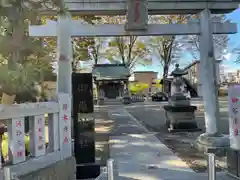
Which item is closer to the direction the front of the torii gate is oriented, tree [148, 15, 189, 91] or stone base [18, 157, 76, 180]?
the stone base

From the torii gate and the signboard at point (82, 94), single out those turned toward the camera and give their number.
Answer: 2

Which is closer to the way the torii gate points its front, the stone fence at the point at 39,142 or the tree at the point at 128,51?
the stone fence

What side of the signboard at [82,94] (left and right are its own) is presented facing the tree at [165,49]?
back

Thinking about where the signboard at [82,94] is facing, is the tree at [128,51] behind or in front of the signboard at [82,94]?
behind

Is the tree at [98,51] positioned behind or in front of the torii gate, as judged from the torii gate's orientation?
behind

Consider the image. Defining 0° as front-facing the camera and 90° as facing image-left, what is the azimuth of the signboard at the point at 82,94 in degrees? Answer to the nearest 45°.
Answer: approximately 0°

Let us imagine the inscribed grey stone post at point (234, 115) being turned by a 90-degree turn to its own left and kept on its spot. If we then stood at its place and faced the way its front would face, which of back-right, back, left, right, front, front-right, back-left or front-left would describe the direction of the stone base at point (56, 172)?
back-right

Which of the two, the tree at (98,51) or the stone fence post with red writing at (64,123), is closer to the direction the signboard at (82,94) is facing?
the stone fence post with red writing

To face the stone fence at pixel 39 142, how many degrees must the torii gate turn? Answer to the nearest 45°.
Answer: approximately 45° to its right

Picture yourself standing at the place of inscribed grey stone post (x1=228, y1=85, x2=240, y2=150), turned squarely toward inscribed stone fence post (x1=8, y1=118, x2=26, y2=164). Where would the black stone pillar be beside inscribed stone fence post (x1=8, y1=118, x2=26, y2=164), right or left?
right

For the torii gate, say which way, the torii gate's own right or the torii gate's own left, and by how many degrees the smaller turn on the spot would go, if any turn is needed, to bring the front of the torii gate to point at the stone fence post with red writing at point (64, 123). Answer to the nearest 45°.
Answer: approximately 45° to the torii gate's own right
